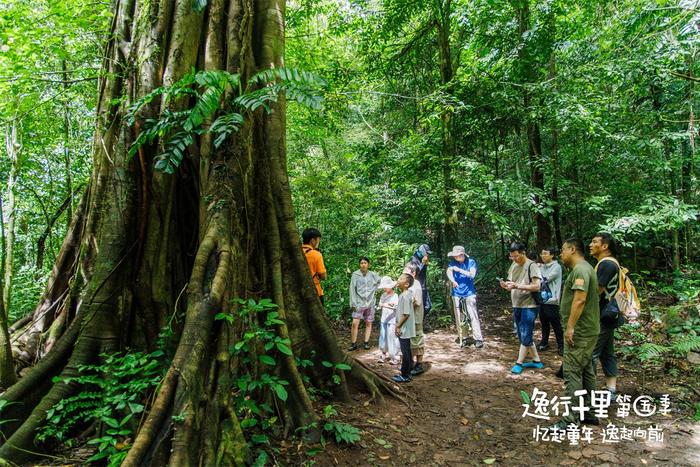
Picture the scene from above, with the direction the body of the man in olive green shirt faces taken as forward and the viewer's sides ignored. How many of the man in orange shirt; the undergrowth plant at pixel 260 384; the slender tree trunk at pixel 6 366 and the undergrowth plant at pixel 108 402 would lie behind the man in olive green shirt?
0

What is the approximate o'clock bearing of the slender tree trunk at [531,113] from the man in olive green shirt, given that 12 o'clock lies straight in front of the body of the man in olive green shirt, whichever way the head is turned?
The slender tree trunk is roughly at 3 o'clock from the man in olive green shirt.

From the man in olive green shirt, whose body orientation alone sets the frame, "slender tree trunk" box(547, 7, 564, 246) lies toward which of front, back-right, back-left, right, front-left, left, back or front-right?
right

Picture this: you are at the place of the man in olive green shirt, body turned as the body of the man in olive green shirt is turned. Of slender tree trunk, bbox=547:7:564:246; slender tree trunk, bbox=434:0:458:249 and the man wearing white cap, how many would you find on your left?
0

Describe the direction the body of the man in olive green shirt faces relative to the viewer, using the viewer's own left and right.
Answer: facing to the left of the viewer

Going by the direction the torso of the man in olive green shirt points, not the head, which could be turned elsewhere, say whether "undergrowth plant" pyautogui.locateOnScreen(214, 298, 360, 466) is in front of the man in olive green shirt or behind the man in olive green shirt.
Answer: in front

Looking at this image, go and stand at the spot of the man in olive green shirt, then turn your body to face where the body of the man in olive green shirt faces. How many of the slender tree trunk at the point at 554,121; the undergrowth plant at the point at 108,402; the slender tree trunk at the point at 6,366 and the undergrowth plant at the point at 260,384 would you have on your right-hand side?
1

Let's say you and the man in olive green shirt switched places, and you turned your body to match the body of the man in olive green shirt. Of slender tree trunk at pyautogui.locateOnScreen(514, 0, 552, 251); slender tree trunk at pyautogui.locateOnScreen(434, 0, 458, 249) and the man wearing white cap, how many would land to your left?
0

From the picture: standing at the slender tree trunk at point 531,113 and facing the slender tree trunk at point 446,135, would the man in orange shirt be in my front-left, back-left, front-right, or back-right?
front-left

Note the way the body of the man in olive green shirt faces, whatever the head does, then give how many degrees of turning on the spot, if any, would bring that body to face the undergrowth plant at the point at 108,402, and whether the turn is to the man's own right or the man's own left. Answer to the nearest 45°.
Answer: approximately 45° to the man's own left

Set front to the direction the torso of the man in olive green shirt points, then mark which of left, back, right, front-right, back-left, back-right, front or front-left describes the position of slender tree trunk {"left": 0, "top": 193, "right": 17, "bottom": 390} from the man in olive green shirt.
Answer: front-left

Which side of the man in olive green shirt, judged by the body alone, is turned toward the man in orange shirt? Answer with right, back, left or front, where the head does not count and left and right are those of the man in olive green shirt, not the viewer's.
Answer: front

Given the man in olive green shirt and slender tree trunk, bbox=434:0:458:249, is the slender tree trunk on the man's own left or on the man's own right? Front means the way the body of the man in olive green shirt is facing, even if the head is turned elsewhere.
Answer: on the man's own right

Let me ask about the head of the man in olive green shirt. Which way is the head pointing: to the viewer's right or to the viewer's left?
to the viewer's left

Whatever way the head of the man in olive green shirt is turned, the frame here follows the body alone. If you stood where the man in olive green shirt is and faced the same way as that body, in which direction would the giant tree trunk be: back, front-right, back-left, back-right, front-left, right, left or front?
front-left

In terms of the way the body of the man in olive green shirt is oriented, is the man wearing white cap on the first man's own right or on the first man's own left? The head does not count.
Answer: on the first man's own right
